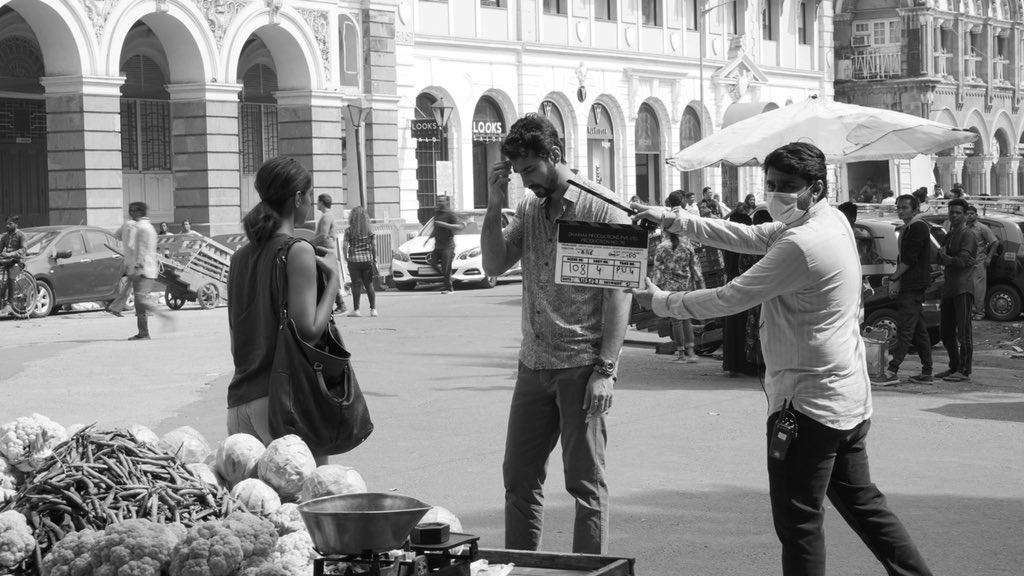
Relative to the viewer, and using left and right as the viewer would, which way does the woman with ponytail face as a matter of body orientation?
facing away from the viewer and to the right of the viewer

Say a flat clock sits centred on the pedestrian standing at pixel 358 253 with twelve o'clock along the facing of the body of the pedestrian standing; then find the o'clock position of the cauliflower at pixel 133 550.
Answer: The cauliflower is roughly at 6 o'clock from the pedestrian standing.

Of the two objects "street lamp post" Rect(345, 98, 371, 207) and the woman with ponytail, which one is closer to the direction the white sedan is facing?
the woman with ponytail

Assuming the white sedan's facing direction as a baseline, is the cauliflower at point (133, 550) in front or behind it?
in front

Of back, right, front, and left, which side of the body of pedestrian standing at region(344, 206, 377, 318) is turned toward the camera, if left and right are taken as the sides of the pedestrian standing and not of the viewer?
back

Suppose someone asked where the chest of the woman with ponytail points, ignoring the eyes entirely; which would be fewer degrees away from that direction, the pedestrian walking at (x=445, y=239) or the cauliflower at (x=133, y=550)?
the pedestrian walking

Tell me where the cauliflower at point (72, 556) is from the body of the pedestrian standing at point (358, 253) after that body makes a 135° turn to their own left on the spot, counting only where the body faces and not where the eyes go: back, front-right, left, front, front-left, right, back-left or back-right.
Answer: front-left

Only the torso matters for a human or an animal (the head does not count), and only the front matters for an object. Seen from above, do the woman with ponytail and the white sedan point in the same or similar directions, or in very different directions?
very different directions

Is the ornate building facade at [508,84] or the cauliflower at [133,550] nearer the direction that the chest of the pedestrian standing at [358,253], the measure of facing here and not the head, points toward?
the ornate building facade

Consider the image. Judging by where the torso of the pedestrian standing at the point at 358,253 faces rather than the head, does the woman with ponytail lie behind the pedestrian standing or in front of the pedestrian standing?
behind

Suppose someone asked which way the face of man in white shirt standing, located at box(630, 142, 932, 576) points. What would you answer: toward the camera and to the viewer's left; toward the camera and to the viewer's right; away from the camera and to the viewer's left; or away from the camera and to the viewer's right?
toward the camera and to the viewer's left

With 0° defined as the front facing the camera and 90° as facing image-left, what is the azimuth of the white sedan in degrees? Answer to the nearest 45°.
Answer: approximately 45°
